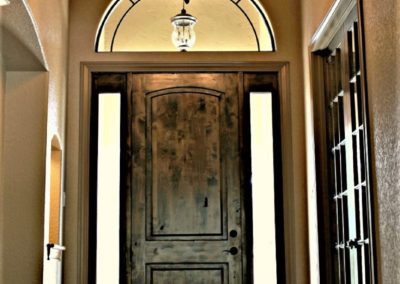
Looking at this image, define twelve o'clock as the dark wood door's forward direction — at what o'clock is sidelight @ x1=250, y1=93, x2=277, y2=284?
The sidelight is roughly at 9 o'clock from the dark wood door.

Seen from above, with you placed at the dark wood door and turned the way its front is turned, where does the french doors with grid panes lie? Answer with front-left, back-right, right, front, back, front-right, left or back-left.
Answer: front-left

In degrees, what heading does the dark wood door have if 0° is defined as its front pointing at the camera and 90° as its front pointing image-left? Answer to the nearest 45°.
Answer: approximately 0°

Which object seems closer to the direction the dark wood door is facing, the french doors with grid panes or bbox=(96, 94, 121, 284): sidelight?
the french doors with grid panes

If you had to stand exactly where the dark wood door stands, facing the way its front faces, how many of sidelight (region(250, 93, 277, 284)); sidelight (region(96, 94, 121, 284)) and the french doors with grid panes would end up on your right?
1

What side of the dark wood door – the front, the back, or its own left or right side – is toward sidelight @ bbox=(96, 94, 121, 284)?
right
